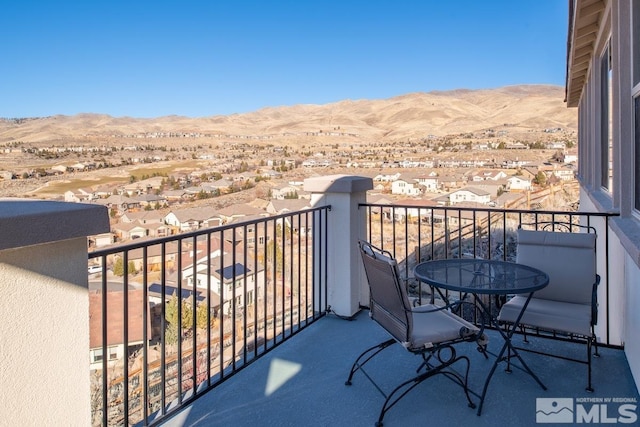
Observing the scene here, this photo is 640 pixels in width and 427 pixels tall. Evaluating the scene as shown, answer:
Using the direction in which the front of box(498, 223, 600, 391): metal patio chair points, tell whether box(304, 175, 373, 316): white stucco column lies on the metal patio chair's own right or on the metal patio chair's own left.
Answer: on the metal patio chair's own right

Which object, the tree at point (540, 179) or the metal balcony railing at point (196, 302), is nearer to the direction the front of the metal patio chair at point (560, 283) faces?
the metal balcony railing

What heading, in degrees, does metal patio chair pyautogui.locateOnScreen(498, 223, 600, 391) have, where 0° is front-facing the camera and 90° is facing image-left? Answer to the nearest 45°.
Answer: approximately 45°

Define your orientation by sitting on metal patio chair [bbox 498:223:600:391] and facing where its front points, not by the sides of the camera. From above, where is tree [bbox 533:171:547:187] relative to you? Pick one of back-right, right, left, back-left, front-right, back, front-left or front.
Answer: back-right

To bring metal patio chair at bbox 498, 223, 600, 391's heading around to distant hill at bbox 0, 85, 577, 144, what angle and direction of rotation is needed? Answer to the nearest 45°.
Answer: approximately 135° to its right
